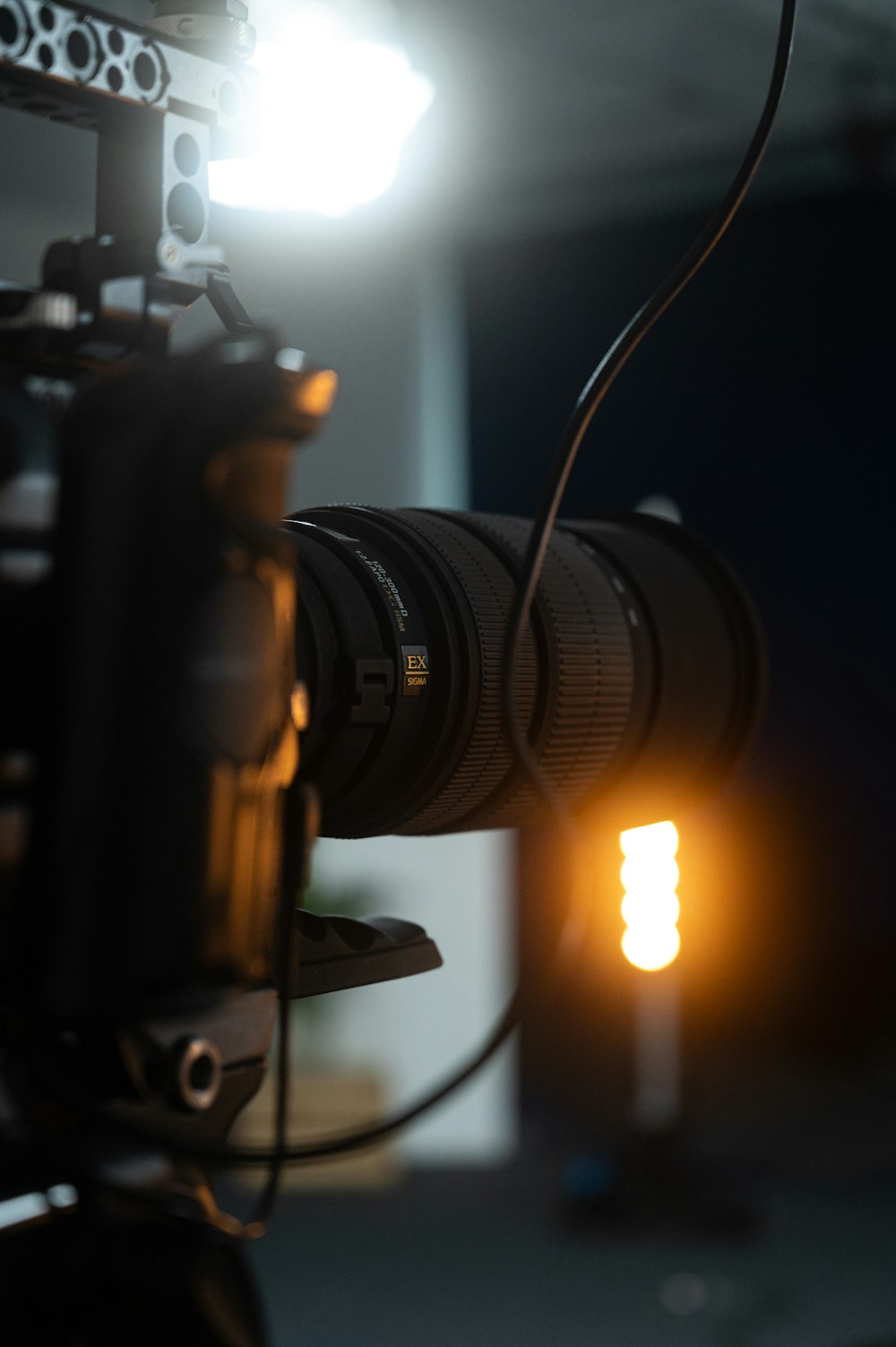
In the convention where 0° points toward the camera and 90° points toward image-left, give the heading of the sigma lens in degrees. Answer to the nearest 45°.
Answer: approximately 225°
